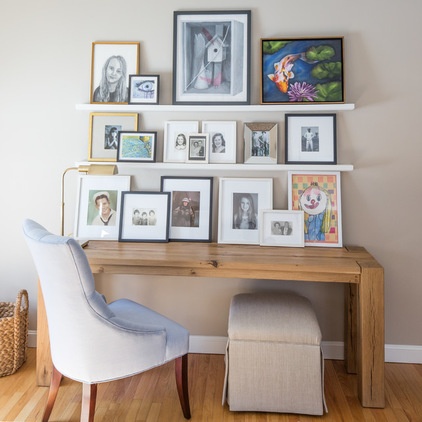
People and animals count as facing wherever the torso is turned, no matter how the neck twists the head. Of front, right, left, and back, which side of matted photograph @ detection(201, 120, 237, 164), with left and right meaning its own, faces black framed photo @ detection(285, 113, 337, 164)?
left

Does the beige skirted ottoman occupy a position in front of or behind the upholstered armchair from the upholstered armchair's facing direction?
in front

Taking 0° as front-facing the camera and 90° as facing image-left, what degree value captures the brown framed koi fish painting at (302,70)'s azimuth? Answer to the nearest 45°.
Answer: approximately 0°

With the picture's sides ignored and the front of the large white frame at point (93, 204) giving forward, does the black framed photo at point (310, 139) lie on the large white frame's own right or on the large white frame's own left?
on the large white frame's own left

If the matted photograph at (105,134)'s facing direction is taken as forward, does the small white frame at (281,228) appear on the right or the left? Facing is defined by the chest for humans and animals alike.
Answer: on its left

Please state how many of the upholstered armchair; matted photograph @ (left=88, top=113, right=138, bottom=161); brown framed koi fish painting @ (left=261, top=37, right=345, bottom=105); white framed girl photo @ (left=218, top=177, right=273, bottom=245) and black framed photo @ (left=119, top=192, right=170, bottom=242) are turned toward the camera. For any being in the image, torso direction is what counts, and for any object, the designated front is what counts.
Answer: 4

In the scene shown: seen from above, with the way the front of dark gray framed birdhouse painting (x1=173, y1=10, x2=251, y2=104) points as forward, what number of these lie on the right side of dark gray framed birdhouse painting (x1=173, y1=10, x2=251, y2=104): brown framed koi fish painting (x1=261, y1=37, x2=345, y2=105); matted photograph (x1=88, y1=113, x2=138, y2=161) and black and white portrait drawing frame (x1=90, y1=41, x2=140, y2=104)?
2
